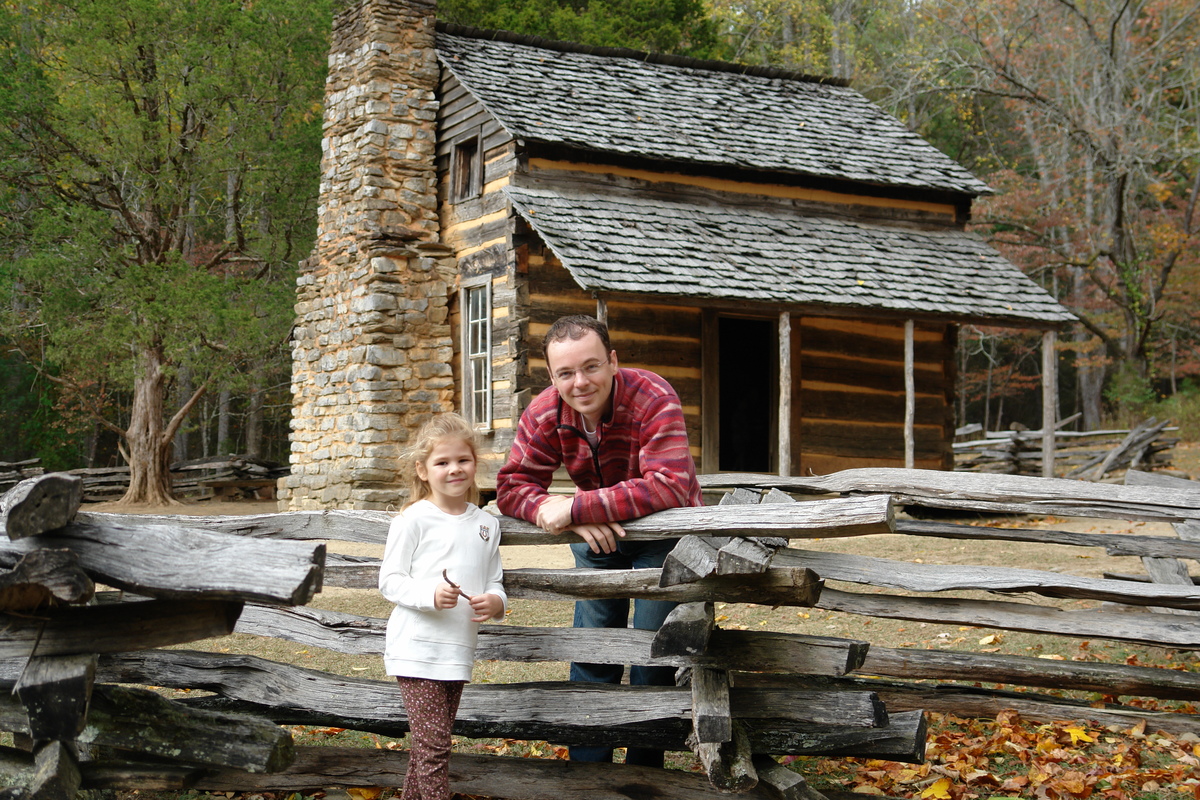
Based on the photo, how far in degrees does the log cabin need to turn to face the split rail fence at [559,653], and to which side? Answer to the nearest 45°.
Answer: approximately 45° to its right

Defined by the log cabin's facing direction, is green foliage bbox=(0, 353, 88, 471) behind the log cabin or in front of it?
behind

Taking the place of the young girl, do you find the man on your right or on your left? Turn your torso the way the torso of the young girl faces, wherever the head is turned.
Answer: on your left

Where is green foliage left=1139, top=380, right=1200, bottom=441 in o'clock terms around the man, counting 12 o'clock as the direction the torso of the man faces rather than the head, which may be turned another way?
The green foliage is roughly at 7 o'clock from the man.

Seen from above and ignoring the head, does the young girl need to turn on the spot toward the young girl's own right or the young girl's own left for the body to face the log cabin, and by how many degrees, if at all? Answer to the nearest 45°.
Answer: approximately 135° to the young girl's own left

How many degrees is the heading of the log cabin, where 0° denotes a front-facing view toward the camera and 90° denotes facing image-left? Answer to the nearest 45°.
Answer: approximately 315°

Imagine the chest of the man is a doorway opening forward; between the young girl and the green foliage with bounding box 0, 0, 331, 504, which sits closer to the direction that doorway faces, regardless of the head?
the young girl

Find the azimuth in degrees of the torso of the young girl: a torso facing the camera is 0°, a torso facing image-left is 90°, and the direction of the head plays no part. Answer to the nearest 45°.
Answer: approximately 315°
